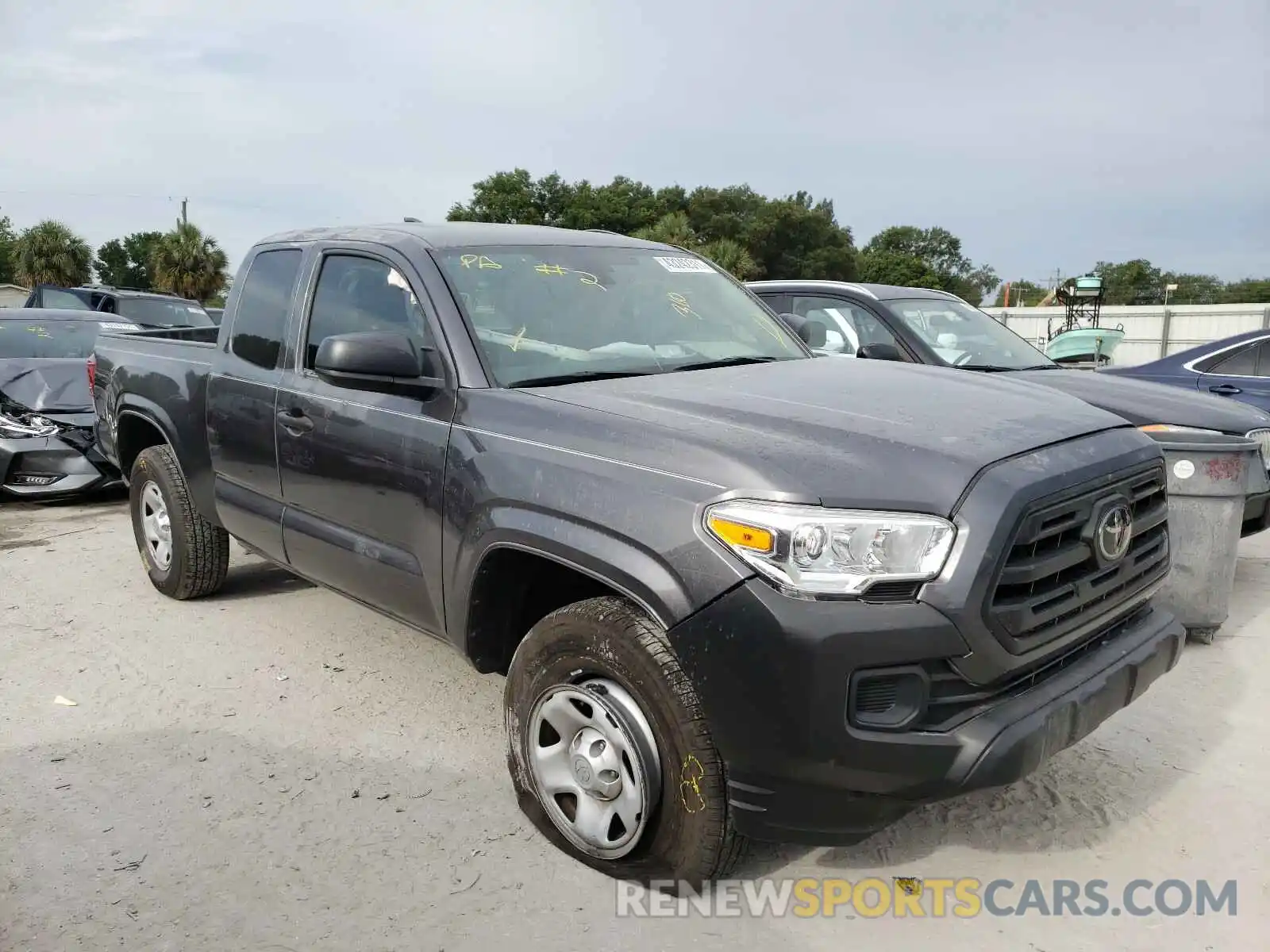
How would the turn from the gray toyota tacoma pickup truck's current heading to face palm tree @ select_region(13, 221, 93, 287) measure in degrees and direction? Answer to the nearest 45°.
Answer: approximately 180°

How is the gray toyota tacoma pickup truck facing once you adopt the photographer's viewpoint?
facing the viewer and to the right of the viewer

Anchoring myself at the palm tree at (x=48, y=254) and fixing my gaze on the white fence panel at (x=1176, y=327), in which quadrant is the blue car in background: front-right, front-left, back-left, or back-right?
front-right

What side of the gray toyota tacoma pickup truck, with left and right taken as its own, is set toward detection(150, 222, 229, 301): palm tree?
back

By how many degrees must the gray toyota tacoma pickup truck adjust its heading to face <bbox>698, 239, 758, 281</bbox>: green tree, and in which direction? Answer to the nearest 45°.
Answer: approximately 135° to its left

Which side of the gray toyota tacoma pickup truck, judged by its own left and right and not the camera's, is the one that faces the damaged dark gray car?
back

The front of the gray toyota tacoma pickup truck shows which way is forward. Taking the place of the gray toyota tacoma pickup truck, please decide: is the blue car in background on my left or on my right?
on my left

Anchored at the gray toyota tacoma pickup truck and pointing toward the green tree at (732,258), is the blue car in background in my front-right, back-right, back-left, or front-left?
front-right

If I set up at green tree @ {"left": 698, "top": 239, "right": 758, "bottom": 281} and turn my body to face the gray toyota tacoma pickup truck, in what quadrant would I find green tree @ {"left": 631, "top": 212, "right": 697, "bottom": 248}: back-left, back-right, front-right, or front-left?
back-right

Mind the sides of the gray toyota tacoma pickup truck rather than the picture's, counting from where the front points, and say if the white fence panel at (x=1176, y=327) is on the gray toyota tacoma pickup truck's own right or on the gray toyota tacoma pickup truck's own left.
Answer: on the gray toyota tacoma pickup truck's own left

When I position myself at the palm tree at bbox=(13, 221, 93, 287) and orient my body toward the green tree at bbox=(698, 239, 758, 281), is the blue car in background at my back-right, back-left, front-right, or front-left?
front-right
